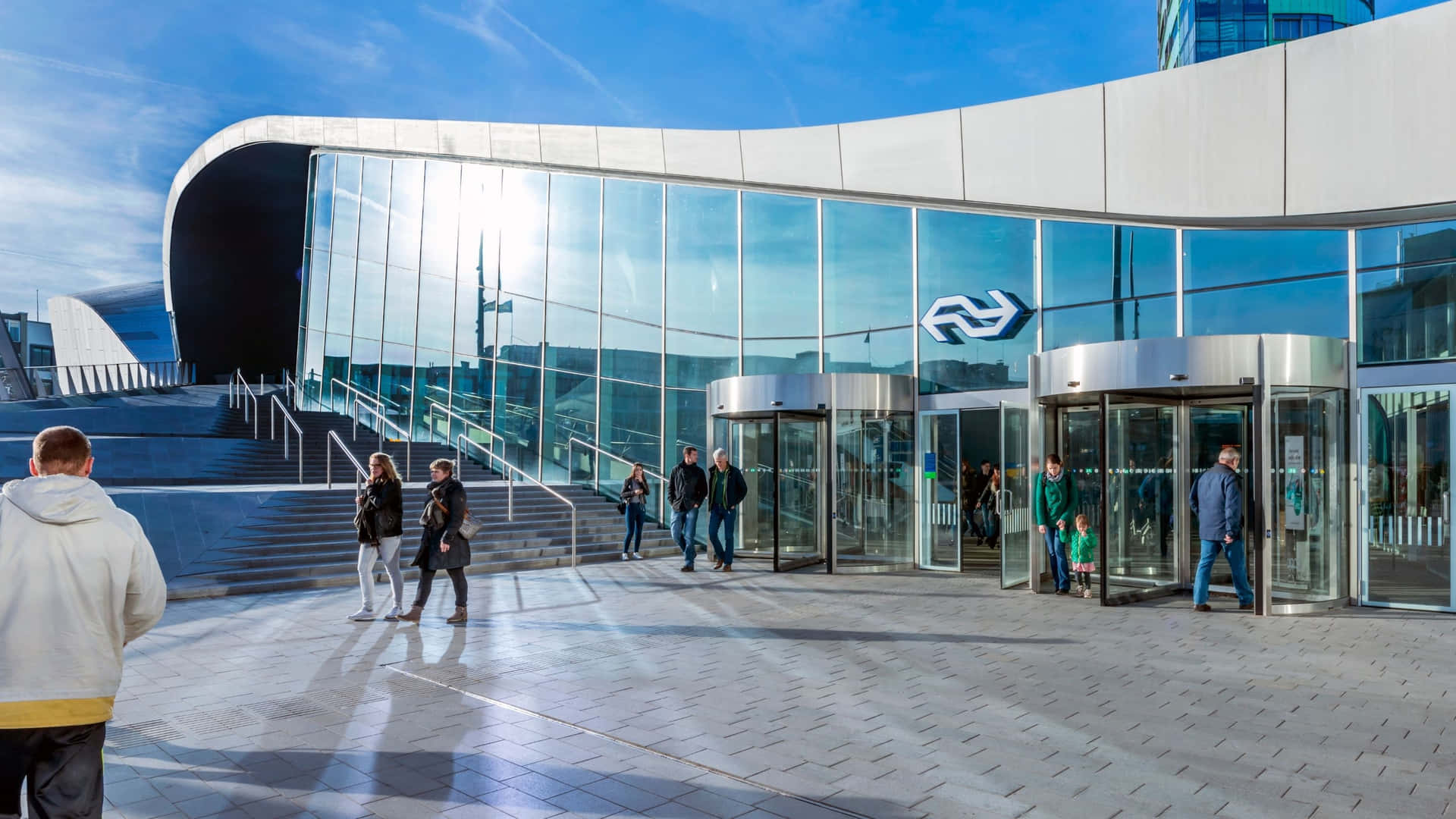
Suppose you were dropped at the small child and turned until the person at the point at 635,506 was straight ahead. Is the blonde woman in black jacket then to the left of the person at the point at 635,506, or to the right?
left

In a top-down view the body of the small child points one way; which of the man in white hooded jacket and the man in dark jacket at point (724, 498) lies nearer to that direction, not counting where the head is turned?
the man in white hooded jacket

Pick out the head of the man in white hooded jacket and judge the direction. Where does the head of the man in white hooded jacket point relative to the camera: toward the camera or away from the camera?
away from the camera

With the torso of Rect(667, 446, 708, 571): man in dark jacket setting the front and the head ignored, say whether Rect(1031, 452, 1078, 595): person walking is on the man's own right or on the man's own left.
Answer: on the man's own left

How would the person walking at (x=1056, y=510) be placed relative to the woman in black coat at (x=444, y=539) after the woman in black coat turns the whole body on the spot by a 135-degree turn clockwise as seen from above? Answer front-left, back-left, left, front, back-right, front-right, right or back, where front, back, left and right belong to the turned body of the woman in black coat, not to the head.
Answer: front-right

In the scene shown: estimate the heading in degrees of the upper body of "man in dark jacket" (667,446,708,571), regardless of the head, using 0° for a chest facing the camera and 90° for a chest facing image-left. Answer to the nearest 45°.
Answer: approximately 0°

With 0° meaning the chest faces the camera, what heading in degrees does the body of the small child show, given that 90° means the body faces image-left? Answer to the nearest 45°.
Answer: approximately 0°

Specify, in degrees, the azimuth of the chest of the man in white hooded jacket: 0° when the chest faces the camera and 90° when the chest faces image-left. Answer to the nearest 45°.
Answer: approximately 180°

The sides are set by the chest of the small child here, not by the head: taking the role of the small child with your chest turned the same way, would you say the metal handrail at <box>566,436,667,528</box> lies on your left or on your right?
on your right
